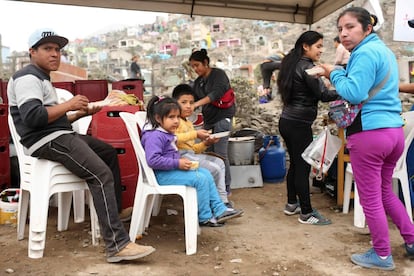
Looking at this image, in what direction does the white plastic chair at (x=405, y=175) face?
to the viewer's left

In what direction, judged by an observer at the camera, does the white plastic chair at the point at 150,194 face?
facing to the right of the viewer

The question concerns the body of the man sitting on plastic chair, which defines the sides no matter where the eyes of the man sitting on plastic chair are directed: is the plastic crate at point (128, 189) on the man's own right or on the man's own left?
on the man's own left

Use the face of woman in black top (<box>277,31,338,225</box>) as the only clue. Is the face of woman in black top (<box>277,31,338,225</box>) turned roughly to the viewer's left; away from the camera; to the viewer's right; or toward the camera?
to the viewer's right

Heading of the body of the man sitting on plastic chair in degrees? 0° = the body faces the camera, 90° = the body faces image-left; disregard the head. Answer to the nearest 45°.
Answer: approximately 270°

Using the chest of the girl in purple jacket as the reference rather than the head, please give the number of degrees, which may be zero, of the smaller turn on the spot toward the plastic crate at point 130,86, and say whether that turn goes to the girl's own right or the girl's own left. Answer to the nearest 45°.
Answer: approximately 90° to the girl's own left

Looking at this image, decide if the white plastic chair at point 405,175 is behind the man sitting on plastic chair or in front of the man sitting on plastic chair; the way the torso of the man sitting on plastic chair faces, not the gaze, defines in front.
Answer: in front

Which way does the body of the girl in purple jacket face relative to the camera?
to the viewer's right

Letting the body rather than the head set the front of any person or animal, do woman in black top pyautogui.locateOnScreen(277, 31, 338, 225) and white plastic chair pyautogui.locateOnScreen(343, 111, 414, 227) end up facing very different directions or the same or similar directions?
very different directions

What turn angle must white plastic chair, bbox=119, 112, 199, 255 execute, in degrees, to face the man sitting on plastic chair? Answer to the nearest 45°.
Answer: approximately 180°

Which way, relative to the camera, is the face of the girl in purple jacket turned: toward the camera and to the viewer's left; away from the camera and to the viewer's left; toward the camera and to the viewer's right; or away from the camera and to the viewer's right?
toward the camera and to the viewer's right

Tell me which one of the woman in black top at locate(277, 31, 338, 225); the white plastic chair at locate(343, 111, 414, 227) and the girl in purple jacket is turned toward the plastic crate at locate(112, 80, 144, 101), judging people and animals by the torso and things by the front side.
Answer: the white plastic chair

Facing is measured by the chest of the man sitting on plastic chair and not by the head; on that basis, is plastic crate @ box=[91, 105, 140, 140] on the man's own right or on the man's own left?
on the man's own left

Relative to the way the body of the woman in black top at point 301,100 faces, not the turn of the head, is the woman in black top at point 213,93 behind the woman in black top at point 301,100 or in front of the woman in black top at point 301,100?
behind

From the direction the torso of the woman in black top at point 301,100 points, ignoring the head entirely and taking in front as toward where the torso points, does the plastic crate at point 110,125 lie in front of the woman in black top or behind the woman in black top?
behind
